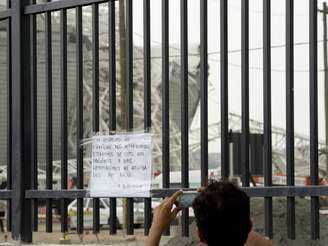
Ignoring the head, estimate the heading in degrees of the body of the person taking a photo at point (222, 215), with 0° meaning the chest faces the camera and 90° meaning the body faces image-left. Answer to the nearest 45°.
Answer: approximately 180°

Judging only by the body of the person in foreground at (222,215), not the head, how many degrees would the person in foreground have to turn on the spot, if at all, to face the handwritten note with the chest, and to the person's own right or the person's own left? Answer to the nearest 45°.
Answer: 0° — they already face it

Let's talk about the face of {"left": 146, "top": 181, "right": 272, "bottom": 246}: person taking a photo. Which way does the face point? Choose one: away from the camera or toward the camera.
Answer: away from the camera

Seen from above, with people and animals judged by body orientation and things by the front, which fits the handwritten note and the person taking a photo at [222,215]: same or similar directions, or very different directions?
very different directions

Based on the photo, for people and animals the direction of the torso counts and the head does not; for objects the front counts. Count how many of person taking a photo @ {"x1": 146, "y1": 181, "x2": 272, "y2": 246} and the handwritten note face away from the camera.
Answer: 1

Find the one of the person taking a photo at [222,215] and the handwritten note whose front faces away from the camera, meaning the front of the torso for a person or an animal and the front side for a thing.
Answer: the person taking a photo

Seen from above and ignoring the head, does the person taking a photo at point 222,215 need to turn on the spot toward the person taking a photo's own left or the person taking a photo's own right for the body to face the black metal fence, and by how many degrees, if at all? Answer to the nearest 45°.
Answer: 0° — they already face it
